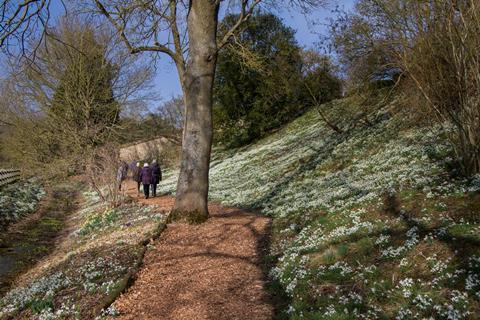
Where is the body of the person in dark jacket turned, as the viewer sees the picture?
away from the camera

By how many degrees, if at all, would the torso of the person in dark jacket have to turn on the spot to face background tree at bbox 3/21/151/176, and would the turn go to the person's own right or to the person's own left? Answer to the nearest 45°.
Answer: approximately 45° to the person's own left
